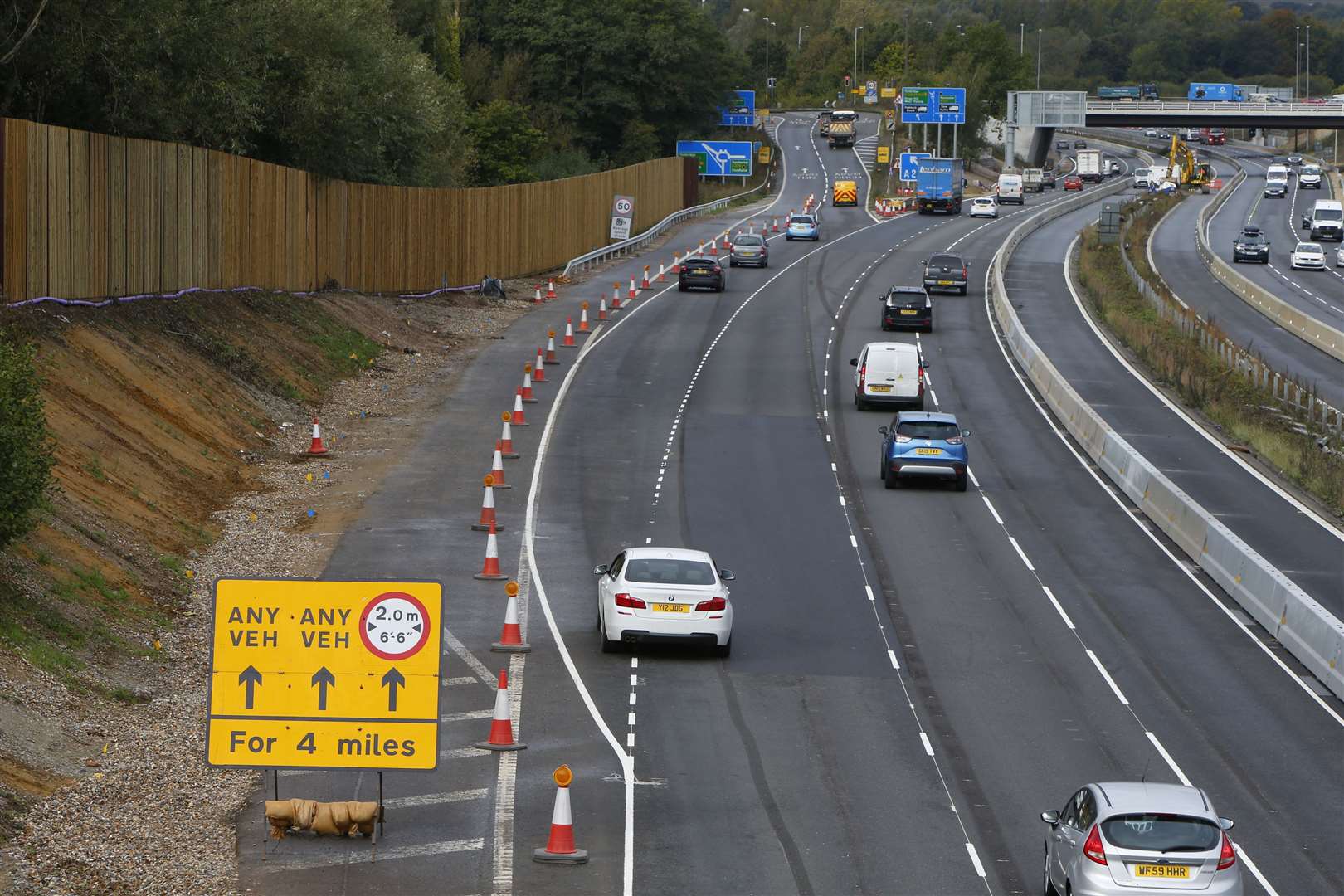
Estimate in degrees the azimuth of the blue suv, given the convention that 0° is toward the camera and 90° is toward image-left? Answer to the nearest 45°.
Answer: approximately 180°

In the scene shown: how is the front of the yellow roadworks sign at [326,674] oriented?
toward the camera

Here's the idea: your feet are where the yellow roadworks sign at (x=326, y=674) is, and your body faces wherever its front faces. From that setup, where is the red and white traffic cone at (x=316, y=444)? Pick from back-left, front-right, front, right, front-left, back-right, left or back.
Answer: back

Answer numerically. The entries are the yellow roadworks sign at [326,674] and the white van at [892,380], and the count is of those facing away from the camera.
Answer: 1

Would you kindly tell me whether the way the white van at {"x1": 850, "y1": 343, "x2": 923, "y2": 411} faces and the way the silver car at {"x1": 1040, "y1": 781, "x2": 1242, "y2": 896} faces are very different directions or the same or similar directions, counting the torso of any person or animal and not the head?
same or similar directions

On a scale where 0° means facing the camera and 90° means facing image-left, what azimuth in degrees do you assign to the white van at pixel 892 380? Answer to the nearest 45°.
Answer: approximately 180°

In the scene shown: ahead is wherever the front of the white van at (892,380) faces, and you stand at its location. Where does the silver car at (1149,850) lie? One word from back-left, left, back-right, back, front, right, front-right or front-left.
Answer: back

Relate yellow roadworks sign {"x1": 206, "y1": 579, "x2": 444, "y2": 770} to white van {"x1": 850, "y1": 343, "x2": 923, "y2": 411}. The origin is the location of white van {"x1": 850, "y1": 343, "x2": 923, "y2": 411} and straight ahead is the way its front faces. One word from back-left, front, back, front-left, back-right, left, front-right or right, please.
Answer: back

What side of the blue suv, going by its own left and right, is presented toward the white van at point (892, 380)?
front

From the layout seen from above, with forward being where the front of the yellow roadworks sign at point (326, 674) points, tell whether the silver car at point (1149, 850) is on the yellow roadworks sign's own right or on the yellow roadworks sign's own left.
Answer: on the yellow roadworks sign's own left

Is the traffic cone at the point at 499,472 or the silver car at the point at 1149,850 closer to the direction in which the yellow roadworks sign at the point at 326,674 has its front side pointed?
the silver car

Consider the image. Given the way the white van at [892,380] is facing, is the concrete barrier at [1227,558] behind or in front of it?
behind

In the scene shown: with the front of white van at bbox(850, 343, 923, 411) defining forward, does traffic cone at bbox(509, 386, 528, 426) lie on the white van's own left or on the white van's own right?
on the white van's own left

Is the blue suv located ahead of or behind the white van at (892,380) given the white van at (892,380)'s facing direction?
behind

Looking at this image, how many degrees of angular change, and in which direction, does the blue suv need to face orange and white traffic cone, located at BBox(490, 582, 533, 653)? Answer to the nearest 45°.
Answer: approximately 180°
